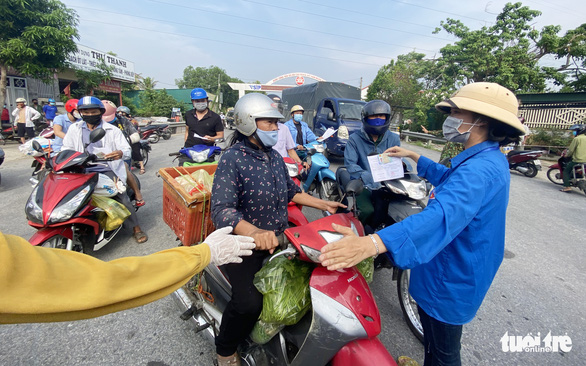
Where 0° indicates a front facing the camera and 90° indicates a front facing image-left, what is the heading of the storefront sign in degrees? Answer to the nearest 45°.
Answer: approximately 315°

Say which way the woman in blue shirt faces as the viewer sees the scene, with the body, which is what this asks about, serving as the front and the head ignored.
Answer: to the viewer's left

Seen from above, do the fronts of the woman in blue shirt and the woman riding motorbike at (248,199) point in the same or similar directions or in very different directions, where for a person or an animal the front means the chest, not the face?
very different directions

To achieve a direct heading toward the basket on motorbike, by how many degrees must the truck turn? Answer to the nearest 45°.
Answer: approximately 45° to its right

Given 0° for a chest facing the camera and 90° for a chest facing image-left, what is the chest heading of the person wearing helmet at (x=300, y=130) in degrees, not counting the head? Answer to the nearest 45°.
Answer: approximately 0°

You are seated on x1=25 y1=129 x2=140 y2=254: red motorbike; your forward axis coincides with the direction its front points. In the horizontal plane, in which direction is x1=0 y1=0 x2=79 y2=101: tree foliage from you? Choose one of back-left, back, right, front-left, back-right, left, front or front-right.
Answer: back-right

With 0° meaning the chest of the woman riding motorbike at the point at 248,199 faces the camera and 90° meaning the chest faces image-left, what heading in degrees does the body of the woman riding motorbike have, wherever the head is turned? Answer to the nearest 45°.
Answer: approximately 315°

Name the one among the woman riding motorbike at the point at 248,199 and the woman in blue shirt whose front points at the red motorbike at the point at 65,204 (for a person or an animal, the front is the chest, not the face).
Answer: the woman in blue shirt
